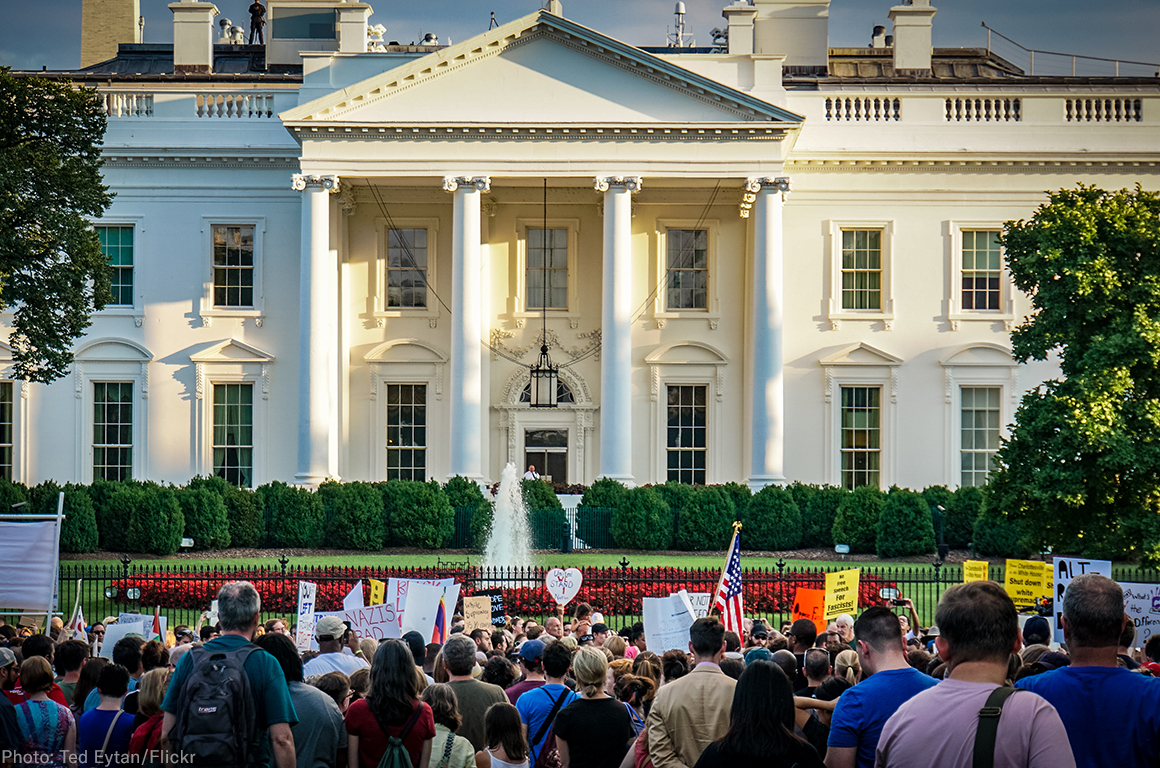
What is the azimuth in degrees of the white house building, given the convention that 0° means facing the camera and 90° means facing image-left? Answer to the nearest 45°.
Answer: approximately 0°

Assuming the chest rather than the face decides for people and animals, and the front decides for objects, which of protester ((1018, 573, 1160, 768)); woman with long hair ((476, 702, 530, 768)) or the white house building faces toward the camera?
the white house building

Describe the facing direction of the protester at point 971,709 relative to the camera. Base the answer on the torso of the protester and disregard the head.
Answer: away from the camera

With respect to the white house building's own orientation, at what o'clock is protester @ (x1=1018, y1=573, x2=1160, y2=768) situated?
The protester is roughly at 12 o'clock from the white house building.

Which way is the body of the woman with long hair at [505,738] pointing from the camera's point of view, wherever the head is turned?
away from the camera

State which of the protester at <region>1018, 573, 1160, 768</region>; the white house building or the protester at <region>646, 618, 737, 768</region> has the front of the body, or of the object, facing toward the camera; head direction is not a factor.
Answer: the white house building

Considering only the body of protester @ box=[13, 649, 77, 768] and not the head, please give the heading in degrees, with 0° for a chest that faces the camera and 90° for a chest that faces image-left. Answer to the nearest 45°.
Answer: approximately 180°

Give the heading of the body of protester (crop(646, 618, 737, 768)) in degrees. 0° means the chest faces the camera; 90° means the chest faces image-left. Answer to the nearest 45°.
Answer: approximately 180°

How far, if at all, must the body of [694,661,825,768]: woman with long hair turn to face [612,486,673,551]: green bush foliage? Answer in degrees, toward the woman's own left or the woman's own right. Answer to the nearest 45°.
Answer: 0° — they already face it

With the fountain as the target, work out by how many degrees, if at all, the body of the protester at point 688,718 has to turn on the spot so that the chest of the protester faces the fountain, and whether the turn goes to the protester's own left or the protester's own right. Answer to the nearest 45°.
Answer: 0° — they already face it

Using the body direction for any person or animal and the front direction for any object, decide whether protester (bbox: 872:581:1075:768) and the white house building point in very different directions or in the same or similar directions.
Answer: very different directions

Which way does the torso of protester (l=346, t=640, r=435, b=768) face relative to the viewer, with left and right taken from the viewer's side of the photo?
facing away from the viewer

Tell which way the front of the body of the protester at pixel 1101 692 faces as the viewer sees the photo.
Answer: away from the camera

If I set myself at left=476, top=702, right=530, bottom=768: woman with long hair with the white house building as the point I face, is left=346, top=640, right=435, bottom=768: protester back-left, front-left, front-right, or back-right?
back-left

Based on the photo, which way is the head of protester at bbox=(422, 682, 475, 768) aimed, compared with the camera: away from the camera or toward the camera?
away from the camera

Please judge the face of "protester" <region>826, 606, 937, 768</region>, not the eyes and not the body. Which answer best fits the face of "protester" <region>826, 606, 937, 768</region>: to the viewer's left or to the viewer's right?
to the viewer's left
